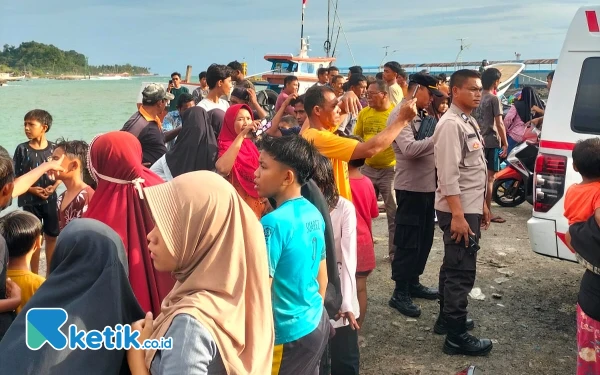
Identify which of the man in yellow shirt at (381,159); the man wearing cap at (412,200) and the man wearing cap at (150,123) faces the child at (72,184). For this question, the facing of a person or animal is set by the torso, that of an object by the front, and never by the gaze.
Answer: the man in yellow shirt

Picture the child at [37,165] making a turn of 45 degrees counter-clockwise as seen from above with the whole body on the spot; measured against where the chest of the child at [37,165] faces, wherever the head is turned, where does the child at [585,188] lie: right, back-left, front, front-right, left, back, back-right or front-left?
front-left

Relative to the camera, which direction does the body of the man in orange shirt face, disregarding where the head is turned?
to the viewer's right

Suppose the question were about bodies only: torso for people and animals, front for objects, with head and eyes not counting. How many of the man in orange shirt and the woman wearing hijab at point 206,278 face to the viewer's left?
1

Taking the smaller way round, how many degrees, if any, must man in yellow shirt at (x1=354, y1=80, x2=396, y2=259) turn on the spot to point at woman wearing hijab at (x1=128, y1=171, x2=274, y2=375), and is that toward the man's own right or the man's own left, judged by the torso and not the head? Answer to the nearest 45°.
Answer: approximately 45° to the man's own left

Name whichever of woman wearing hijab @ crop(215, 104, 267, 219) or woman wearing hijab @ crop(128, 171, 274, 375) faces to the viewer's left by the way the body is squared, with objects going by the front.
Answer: woman wearing hijab @ crop(128, 171, 274, 375)
